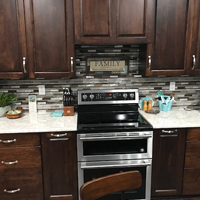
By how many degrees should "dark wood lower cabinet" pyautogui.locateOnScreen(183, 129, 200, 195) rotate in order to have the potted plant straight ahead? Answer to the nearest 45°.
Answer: approximately 90° to its right

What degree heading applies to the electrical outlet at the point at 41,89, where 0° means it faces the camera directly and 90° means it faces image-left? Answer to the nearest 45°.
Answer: approximately 0°

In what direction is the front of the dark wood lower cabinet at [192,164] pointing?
toward the camera

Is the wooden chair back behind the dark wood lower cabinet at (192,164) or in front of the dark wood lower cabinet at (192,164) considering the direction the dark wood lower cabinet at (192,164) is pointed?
in front

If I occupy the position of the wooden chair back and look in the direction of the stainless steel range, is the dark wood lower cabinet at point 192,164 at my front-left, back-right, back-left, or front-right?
front-right

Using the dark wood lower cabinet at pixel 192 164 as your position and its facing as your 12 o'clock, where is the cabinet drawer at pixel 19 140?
The cabinet drawer is roughly at 2 o'clock from the dark wood lower cabinet.

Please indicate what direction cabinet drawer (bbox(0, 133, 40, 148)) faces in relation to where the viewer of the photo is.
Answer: facing the viewer

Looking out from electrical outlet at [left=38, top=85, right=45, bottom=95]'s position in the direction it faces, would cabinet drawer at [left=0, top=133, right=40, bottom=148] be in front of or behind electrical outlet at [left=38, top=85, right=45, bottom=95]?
in front

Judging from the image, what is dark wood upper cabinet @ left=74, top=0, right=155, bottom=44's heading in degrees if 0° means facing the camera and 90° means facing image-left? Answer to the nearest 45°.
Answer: approximately 0°

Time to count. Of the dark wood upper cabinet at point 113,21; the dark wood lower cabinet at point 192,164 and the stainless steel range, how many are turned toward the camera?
3
